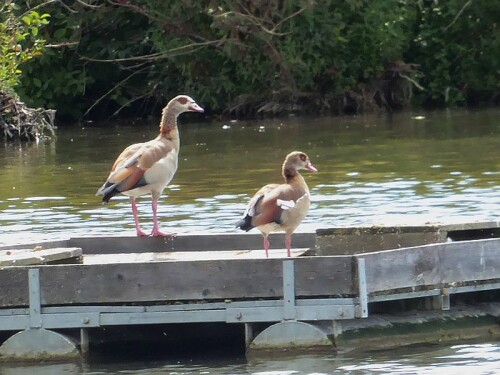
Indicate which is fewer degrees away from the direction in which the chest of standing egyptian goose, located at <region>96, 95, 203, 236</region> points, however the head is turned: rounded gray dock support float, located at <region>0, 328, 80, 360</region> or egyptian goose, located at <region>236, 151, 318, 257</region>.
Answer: the egyptian goose

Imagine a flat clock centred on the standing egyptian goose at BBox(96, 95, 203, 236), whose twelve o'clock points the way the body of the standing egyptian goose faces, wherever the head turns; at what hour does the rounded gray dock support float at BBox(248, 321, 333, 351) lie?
The rounded gray dock support float is roughly at 2 o'clock from the standing egyptian goose.

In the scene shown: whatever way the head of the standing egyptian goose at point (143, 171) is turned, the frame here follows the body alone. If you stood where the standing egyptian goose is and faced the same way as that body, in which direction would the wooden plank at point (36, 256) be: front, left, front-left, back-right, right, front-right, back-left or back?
back-right

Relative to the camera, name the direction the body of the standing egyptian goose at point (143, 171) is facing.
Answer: to the viewer's right

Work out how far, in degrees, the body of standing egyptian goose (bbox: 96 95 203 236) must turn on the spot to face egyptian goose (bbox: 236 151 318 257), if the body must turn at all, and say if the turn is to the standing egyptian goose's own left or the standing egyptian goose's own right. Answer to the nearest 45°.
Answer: approximately 45° to the standing egyptian goose's own right

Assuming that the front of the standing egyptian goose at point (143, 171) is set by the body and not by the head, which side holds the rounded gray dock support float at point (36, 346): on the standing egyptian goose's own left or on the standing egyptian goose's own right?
on the standing egyptian goose's own right
